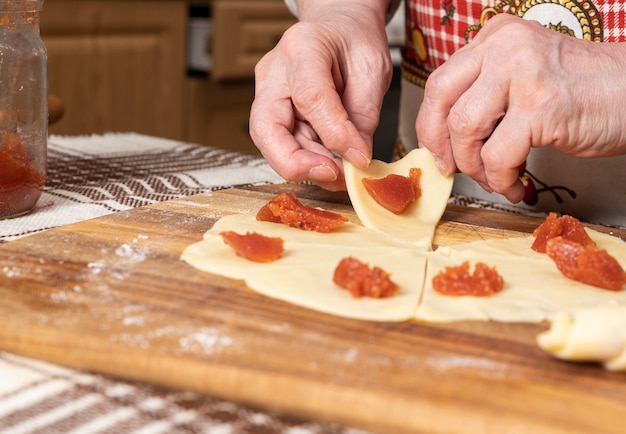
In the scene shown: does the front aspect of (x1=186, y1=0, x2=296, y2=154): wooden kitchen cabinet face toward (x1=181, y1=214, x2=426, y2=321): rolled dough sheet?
yes

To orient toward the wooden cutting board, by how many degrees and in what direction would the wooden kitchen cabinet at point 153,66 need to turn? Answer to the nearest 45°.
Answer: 0° — it already faces it

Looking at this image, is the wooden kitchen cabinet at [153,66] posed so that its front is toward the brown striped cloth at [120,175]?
yes

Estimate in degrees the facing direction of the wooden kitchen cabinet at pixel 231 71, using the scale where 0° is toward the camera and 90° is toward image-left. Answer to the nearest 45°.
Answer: approximately 0°

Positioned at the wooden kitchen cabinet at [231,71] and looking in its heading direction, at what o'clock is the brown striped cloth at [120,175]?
The brown striped cloth is roughly at 12 o'clock from the wooden kitchen cabinet.

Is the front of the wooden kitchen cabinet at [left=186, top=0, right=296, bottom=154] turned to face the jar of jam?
yes

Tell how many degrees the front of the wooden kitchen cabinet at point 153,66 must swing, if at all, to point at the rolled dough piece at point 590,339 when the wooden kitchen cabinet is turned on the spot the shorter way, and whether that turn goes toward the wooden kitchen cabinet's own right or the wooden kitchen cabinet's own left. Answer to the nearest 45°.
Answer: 0° — it already faces it

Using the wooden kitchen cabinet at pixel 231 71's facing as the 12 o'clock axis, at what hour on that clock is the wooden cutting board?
The wooden cutting board is roughly at 12 o'clock from the wooden kitchen cabinet.
